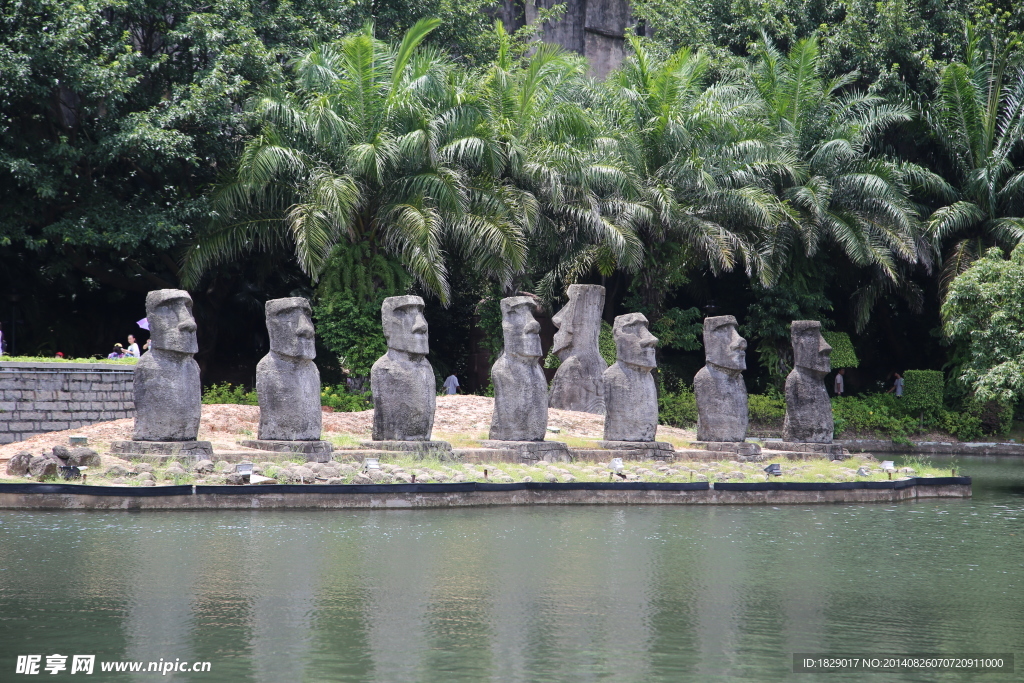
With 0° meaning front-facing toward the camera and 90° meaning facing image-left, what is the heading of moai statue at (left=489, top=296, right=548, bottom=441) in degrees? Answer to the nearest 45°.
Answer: approximately 315°

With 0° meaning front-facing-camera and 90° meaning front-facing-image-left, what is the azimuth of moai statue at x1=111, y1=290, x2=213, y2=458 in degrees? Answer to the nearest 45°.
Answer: approximately 315°

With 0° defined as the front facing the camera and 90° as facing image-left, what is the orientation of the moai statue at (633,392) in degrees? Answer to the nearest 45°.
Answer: approximately 315°

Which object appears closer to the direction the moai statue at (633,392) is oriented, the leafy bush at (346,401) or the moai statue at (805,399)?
the moai statue

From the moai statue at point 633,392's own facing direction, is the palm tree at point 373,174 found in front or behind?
behind

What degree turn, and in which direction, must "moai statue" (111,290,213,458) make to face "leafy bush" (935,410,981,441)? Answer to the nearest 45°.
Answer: approximately 90° to its left

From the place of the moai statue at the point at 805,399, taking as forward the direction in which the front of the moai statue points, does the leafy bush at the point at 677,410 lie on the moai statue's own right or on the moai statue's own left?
on the moai statue's own left

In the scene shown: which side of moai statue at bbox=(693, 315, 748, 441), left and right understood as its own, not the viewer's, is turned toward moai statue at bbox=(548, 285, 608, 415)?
back

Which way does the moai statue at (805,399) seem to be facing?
to the viewer's right

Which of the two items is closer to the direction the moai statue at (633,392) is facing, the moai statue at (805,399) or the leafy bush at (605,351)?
the moai statue
